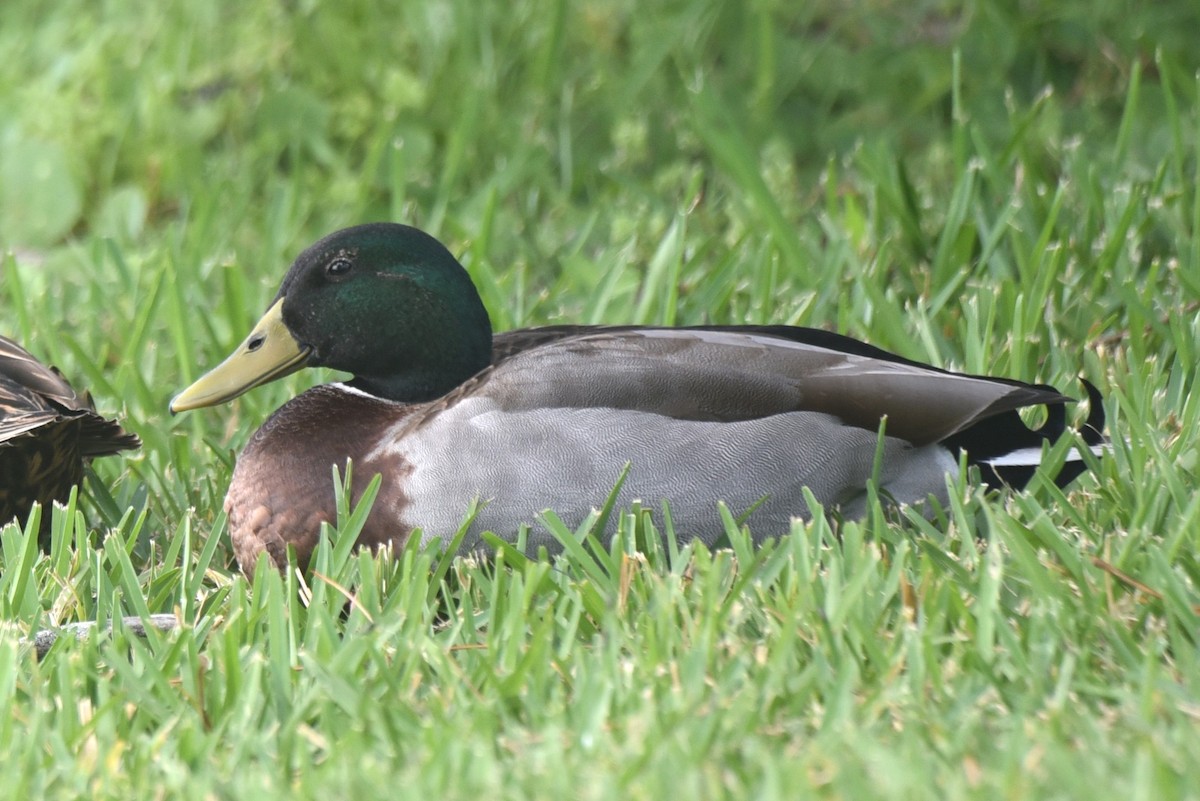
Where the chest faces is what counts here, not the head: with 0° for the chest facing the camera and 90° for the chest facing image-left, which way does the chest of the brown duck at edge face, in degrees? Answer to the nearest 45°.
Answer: approximately 90°

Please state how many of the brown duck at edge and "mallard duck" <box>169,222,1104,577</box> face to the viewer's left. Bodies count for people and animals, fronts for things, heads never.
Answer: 2

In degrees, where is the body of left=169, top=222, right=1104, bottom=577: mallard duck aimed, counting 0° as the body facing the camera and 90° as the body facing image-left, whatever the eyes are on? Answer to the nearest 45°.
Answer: approximately 90°

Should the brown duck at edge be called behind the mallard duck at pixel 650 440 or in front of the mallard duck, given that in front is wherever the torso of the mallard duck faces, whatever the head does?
in front

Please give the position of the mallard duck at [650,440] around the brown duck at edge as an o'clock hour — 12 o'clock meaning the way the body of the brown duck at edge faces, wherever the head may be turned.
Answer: The mallard duck is roughly at 7 o'clock from the brown duck at edge.
